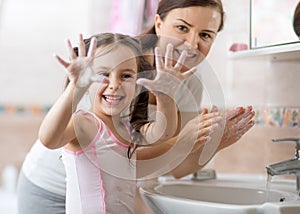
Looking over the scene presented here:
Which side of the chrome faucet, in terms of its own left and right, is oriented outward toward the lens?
left

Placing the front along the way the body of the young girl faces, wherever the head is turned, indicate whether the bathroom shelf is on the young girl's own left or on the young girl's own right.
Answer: on the young girl's own left

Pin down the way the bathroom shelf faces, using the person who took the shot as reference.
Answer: facing the viewer and to the left of the viewer

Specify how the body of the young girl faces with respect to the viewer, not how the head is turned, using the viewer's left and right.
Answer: facing the viewer and to the right of the viewer
